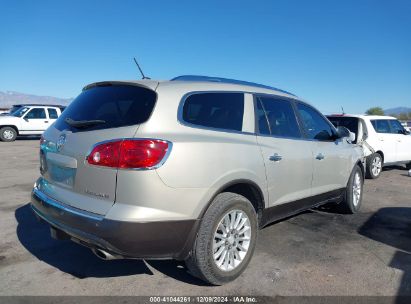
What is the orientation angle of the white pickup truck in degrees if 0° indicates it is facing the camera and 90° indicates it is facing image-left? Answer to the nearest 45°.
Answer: approximately 90°

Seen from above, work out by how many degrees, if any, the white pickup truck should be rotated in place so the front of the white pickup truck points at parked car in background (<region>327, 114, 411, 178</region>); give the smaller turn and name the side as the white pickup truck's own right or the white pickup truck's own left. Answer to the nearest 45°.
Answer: approximately 135° to the white pickup truck's own left
